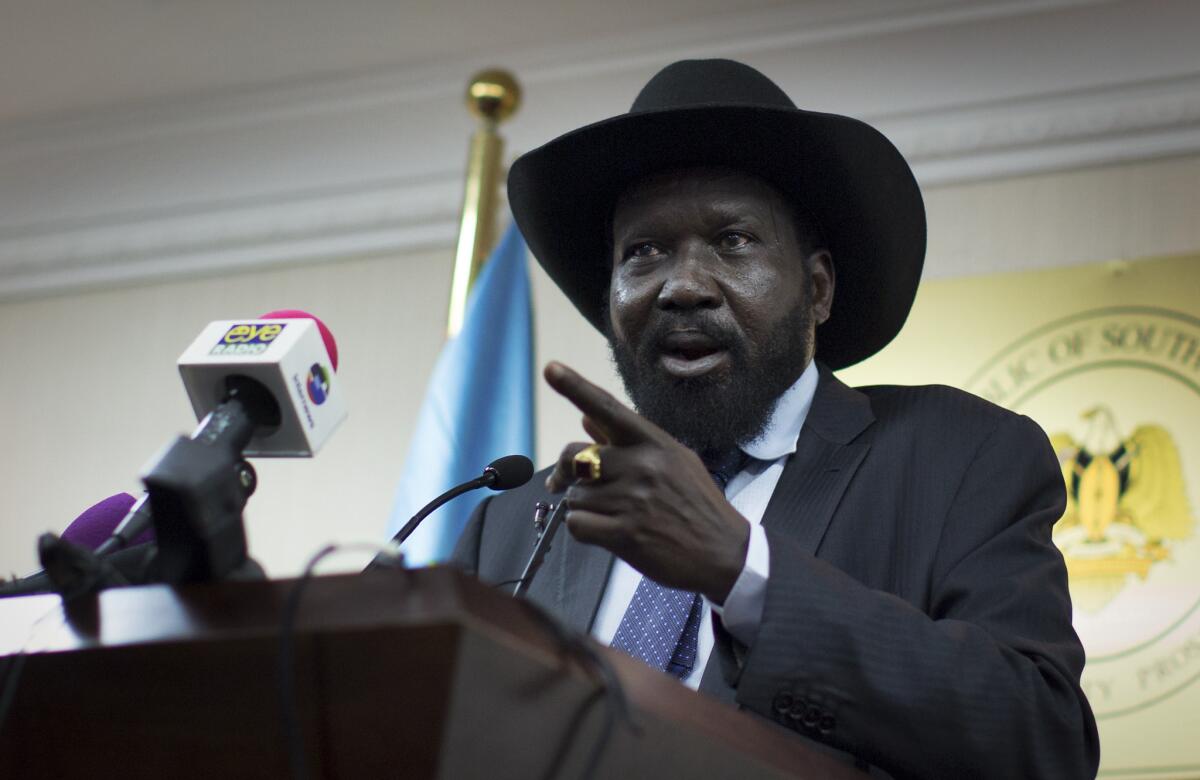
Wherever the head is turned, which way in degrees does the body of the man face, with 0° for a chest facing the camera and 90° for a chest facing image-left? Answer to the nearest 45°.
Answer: approximately 45°

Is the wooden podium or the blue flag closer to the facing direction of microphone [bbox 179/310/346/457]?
the blue flag

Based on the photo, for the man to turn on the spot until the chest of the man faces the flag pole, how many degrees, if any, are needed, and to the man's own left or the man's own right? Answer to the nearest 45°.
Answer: approximately 90° to the man's own right

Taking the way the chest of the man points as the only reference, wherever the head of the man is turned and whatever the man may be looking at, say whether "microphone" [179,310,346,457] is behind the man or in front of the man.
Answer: in front

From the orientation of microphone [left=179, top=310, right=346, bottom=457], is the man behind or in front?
in front

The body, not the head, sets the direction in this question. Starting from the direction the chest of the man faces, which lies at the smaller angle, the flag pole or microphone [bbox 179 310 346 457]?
the microphone

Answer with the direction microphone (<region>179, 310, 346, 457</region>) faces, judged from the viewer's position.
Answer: facing away from the viewer and to the right of the viewer

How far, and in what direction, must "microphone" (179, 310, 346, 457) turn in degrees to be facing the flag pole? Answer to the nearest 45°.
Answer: approximately 45° to its left

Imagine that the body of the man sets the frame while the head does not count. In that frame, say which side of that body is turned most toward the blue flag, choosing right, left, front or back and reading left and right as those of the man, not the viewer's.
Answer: right

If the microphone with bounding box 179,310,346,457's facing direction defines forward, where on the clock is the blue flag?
The blue flag is roughly at 11 o'clock from the microphone.
